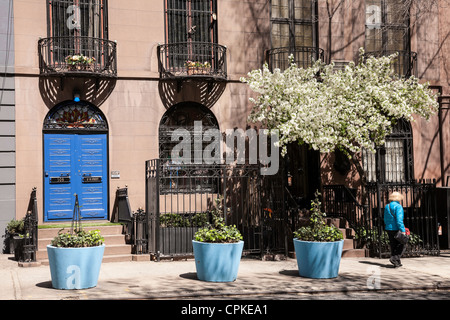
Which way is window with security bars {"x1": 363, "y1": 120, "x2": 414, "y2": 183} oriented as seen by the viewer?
toward the camera

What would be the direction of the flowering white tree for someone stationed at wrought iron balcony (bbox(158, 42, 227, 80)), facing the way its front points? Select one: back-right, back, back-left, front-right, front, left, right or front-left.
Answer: front-left

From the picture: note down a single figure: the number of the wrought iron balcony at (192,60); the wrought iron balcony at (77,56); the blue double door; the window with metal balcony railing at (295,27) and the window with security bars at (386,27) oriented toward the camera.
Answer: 5

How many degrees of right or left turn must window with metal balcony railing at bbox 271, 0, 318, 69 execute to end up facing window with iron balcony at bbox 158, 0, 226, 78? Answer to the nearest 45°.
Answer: approximately 45° to its right

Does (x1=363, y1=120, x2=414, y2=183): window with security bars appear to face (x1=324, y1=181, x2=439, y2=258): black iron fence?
yes

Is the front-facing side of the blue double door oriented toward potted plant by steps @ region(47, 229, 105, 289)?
yes

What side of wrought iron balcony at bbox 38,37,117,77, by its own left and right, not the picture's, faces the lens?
front

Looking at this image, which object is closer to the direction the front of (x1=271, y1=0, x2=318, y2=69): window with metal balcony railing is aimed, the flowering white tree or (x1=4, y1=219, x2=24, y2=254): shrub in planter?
the flowering white tree

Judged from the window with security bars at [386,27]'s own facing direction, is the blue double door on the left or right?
on its right

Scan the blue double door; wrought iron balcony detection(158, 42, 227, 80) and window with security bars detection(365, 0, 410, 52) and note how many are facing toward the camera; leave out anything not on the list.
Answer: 3

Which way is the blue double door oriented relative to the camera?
toward the camera

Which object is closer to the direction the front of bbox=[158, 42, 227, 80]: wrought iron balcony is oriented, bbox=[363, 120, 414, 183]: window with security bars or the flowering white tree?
the flowering white tree

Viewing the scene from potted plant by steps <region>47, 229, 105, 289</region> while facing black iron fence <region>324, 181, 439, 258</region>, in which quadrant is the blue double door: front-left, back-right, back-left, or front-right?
front-left

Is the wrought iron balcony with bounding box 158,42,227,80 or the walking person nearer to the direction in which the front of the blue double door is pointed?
the walking person

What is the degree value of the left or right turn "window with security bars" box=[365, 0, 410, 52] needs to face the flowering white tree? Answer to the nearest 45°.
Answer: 0° — it already faces it
